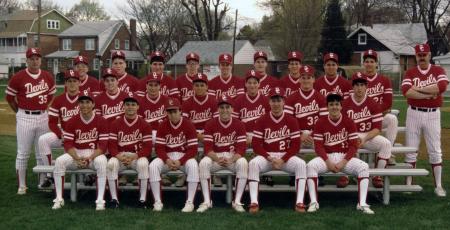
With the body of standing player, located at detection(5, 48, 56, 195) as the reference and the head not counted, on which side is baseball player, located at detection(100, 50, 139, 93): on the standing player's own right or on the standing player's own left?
on the standing player's own left

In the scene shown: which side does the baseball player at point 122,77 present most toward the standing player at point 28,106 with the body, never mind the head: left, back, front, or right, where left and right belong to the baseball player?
right

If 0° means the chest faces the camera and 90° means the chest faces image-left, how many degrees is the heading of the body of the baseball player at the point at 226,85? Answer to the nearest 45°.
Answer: approximately 0°

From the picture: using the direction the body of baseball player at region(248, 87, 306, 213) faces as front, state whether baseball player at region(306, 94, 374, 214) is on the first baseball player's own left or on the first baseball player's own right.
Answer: on the first baseball player's own left

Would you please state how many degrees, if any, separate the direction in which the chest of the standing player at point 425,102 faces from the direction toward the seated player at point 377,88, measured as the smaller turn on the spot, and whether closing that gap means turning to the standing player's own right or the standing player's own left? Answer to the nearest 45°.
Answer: approximately 90° to the standing player's own right

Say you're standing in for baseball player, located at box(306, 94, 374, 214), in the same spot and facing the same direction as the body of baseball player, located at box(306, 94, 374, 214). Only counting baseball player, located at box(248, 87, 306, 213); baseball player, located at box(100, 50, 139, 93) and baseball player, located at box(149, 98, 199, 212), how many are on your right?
3

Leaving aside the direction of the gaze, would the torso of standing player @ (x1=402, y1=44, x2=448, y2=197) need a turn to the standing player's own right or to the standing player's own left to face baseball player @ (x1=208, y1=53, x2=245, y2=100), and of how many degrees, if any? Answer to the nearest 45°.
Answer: approximately 90° to the standing player's own right

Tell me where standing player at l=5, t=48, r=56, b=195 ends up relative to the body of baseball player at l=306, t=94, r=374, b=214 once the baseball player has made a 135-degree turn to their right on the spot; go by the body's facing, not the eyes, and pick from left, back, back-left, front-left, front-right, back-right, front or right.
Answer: front-left

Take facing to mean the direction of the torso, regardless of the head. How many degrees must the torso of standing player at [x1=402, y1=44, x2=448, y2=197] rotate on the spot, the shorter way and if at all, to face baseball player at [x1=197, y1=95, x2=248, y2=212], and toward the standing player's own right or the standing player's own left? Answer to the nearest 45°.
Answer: approximately 45° to the standing player's own right

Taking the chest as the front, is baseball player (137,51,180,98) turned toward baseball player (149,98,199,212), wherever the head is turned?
yes

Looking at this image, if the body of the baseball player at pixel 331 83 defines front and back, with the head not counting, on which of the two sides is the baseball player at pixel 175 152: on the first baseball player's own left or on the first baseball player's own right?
on the first baseball player's own right

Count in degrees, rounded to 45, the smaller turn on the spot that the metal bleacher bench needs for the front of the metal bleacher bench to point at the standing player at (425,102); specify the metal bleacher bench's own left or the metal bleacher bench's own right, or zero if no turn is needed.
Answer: approximately 90° to the metal bleacher bench's own left
